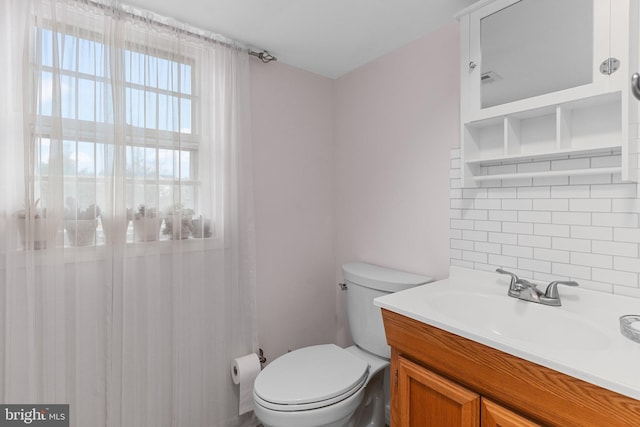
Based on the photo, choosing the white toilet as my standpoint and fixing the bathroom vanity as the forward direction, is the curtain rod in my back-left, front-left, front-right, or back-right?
back-right

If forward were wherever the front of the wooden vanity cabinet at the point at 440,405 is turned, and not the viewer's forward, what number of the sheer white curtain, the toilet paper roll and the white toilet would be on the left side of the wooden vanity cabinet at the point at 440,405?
0

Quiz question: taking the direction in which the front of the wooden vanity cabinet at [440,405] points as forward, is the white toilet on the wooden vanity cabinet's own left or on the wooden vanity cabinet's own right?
on the wooden vanity cabinet's own right

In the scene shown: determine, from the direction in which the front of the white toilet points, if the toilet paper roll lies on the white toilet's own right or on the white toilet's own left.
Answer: on the white toilet's own right

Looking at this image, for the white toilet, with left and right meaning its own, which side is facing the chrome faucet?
left

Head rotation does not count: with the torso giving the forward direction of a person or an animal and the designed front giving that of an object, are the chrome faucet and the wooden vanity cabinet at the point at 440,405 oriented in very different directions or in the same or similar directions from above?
same or similar directions

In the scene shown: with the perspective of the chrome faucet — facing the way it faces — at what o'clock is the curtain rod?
The curtain rod is roughly at 1 o'clock from the chrome faucet.

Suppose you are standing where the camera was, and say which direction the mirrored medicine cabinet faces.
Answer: facing the viewer and to the left of the viewer

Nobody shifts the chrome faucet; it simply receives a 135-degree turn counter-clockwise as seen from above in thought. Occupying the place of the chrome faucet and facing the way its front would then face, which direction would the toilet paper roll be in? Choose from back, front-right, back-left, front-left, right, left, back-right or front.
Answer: back

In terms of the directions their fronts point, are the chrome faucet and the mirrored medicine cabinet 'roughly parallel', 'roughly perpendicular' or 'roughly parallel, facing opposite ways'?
roughly parallel

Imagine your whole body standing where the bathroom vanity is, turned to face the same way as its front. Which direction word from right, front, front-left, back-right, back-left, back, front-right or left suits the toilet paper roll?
front-right

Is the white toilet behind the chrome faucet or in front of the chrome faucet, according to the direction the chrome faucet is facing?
in front

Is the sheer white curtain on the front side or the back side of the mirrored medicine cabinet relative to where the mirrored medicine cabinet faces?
on the front side

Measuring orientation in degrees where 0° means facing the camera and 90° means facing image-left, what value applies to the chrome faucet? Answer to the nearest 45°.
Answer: approximately 45°
